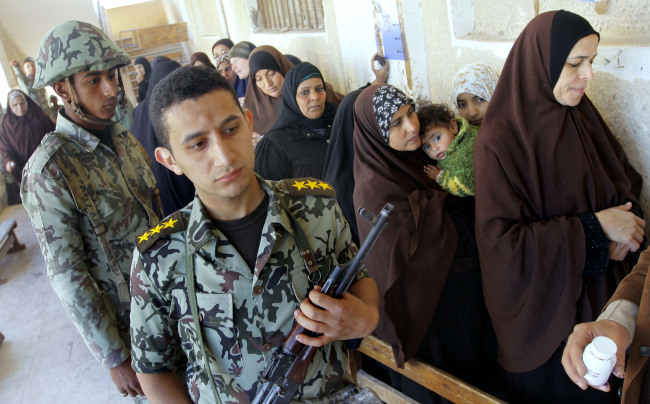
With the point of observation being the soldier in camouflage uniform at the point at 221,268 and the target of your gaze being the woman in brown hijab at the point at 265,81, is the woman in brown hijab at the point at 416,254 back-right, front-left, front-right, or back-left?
front-right

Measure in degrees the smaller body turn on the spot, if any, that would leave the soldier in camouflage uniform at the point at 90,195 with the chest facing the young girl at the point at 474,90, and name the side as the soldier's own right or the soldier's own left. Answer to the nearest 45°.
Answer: approximately 45° to the soldier's own left

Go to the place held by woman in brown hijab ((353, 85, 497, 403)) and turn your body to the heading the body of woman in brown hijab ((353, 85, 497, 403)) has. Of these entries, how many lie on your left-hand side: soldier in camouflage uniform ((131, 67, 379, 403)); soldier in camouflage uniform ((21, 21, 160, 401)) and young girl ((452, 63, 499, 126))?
1

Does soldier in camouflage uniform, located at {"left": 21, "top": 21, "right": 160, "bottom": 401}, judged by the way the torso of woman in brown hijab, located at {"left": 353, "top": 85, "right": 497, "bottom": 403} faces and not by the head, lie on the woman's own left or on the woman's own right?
on the woman's own right

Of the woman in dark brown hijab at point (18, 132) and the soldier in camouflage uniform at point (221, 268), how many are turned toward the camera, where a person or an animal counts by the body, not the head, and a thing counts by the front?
2

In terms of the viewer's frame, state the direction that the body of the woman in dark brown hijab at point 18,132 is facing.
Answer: toward the camera

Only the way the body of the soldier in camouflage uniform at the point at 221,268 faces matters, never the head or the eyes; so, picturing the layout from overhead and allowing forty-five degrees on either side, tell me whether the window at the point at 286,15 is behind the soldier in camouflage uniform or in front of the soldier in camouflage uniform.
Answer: behind

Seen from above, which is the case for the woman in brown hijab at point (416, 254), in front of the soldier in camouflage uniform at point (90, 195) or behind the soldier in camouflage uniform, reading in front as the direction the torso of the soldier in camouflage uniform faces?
in front

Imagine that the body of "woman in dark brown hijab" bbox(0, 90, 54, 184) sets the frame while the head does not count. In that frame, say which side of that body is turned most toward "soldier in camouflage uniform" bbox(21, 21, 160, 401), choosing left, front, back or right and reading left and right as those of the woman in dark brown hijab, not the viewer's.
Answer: front

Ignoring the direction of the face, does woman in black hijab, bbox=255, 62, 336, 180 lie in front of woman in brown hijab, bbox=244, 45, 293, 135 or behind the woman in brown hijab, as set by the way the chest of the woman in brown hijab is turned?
in front

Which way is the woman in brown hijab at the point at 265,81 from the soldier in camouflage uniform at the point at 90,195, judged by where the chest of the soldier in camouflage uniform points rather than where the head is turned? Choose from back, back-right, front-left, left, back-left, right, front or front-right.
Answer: left

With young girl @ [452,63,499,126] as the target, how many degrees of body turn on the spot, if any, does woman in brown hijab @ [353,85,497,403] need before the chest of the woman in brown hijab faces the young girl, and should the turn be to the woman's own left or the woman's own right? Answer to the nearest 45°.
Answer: approximately 90° to the woman's own left
